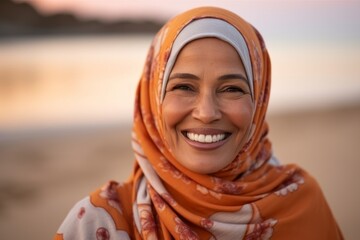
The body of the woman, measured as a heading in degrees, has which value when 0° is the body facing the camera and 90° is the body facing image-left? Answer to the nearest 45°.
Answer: approximately 0°
